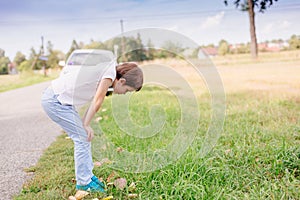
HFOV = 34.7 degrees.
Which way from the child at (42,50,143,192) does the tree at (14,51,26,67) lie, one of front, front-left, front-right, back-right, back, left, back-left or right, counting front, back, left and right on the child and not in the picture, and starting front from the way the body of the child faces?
left

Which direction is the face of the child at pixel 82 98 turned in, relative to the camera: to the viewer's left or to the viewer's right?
to the viewer's right

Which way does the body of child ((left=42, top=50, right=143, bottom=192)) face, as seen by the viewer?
to the viewer's right

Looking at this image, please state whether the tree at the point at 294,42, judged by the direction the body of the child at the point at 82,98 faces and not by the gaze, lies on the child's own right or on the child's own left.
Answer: on the child's own left

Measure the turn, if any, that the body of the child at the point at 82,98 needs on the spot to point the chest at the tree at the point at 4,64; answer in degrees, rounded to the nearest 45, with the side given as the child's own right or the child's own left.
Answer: approximately 90° to the child's own left

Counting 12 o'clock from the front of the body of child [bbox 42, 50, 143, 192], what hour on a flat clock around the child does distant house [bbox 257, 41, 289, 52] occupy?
The distant house is roughly at 10 o'clock from the child.

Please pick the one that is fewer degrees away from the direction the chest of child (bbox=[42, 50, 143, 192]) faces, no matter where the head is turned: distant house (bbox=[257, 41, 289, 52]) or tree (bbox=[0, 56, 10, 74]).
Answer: the distant house
